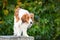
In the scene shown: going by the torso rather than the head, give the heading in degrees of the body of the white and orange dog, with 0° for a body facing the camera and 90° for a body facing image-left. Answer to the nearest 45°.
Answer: approximately 315°
